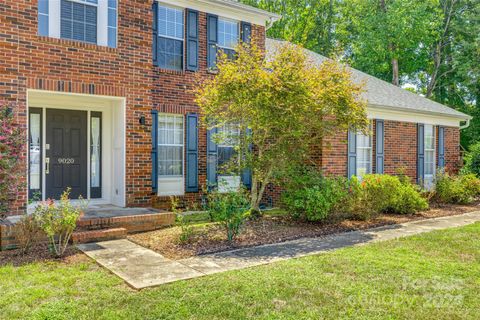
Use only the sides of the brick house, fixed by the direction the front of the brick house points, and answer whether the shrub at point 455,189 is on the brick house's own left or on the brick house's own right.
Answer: on the brick house's own left

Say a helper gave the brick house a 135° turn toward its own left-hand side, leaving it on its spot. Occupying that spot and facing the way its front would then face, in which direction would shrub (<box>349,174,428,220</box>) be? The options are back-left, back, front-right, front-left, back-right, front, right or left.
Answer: right

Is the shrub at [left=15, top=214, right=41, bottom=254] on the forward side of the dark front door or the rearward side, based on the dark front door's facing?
on the forward side

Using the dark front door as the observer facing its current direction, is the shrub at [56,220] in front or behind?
in front

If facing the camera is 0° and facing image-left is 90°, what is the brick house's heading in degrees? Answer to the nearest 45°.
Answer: approximately 315°

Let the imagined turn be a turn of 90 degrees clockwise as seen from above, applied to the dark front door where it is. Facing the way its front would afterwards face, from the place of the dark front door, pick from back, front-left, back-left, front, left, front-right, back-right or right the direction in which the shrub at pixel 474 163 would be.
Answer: back

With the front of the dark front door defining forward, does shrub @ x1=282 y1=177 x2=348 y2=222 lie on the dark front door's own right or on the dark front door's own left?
on the dark front door's own left

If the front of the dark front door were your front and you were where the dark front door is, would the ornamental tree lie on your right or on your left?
on your left

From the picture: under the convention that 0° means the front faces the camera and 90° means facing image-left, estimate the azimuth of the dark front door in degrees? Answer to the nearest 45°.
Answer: approximately 0°
